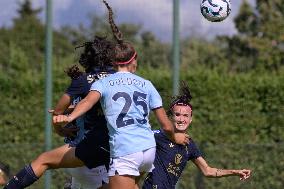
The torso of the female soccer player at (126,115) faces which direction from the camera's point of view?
away from the camera

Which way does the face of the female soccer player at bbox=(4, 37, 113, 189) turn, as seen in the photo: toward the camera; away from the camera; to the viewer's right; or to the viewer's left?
away from the camera

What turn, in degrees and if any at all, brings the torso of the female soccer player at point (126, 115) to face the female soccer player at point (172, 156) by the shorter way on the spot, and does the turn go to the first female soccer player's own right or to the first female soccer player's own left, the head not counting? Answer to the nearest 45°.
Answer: approximately 45° to the first female soccer player's own right
